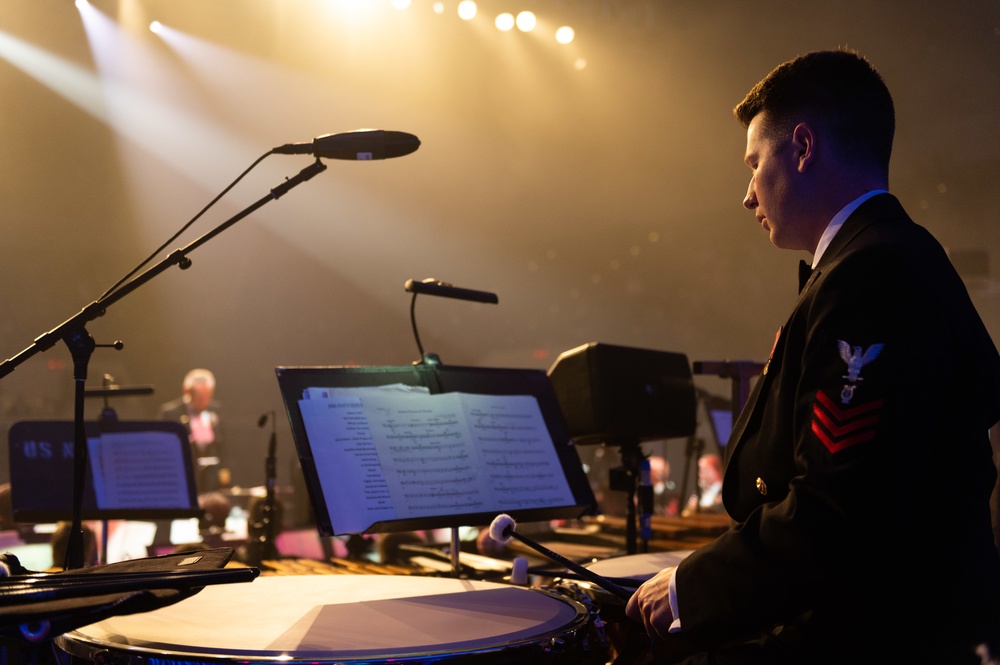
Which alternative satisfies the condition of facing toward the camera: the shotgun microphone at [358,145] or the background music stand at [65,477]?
the background music stand

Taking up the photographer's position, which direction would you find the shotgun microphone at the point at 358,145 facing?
facing to the right of the viewer

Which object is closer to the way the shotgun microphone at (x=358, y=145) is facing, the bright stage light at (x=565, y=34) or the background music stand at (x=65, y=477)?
the bright stage light

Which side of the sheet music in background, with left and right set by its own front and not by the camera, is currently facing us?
front

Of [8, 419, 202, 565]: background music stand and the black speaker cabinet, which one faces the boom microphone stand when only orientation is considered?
the background music stand

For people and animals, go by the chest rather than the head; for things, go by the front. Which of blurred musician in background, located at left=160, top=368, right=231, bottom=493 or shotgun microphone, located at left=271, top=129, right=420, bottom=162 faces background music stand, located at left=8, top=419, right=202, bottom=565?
the blurred musician in background

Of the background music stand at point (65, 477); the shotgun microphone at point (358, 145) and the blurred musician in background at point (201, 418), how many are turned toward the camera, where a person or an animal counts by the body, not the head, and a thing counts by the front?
2

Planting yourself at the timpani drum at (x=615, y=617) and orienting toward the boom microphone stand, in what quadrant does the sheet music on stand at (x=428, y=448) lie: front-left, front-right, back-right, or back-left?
front-right

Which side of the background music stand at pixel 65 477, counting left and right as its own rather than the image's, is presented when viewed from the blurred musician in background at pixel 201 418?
back

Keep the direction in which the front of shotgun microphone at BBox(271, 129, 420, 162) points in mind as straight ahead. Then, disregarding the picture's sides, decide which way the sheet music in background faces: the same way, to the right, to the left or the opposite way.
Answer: to the right

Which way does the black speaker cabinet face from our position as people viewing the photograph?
facing the viewer and to the right of the viewer

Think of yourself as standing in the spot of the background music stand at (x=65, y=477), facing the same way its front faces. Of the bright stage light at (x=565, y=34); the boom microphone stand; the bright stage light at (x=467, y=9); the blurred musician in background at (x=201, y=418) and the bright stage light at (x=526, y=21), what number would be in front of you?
1

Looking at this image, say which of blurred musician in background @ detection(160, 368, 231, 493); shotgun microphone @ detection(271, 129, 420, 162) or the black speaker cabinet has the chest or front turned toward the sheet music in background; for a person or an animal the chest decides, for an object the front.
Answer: the blurred musician in background

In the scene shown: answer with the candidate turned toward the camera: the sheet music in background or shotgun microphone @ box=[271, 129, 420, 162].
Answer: the sheet music in background

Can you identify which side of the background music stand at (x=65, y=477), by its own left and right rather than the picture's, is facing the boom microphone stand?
front

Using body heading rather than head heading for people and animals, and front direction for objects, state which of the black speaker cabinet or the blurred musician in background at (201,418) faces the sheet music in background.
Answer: the blurred musician in background

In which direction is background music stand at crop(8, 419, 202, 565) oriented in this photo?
toward the camera
